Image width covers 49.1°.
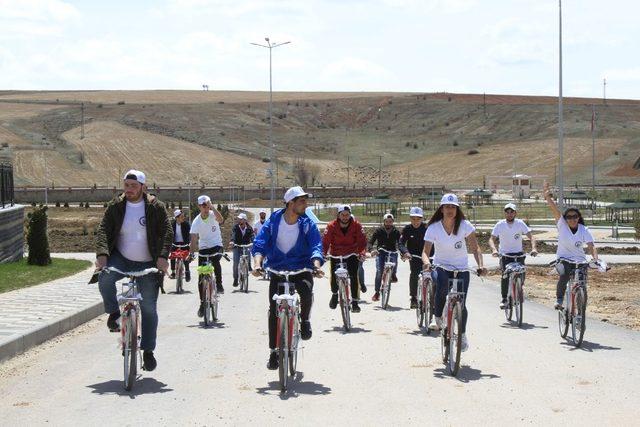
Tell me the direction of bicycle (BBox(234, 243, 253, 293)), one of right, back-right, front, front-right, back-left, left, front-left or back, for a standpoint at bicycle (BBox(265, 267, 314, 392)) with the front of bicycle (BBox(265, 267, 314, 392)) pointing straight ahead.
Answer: back

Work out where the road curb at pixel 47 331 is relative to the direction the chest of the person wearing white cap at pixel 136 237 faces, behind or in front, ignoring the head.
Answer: behind

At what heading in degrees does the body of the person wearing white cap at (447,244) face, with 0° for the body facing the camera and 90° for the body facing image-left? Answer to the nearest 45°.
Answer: approximately 0°

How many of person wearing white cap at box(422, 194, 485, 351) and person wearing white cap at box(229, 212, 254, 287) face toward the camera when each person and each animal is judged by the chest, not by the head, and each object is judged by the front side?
2

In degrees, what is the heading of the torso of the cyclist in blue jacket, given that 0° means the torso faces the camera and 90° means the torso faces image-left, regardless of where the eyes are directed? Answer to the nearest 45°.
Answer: approximately 0°

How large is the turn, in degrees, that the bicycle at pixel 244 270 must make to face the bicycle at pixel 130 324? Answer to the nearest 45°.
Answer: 0° — it already faces it

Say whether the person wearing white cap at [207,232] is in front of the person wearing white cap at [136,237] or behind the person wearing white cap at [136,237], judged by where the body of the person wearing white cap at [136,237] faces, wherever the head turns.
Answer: behind

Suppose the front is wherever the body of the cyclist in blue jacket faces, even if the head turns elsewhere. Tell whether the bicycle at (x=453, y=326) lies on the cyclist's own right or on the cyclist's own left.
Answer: on the cyclist's own left
